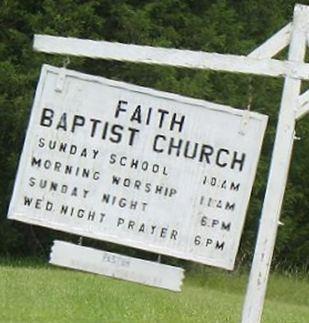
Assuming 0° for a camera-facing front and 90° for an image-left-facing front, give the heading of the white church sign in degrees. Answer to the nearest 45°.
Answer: approximately 0°

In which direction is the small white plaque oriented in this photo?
toward the camera
